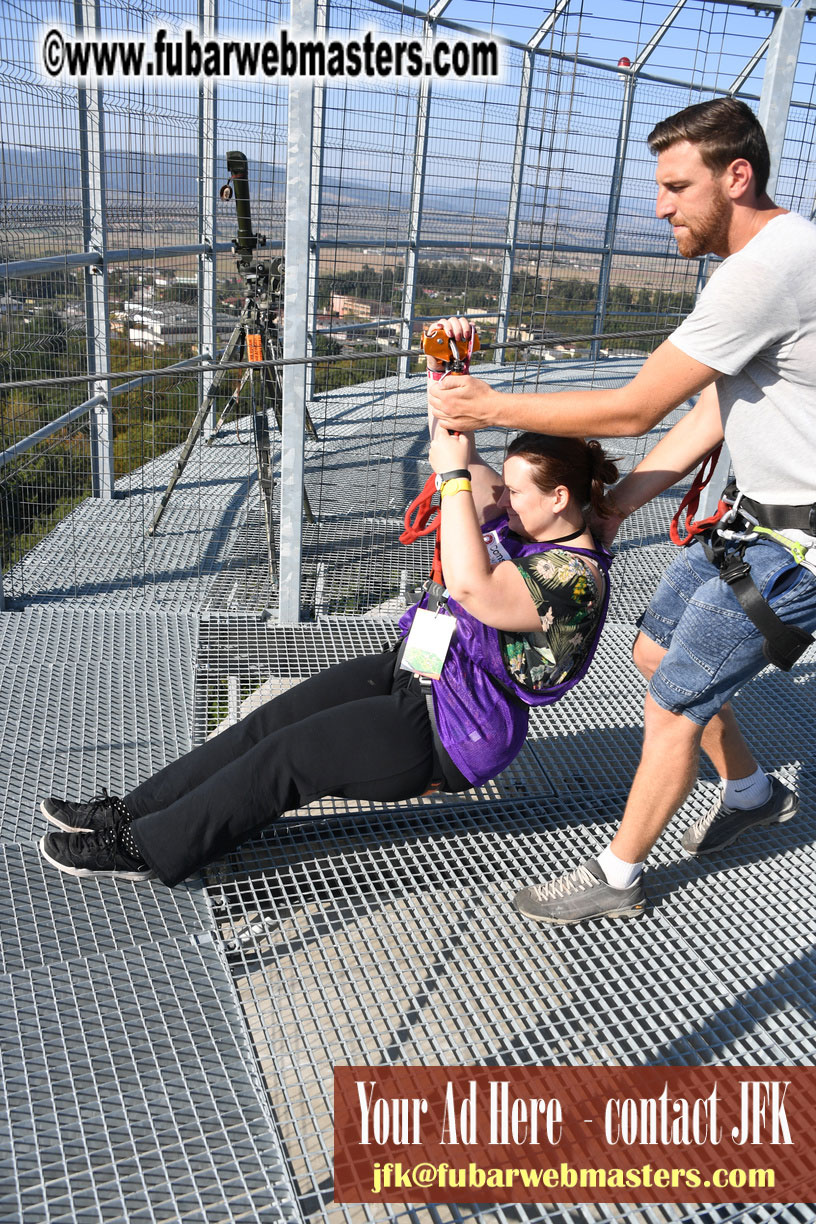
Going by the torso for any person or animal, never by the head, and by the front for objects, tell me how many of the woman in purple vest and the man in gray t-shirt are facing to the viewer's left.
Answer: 2

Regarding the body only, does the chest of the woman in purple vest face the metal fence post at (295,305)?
no

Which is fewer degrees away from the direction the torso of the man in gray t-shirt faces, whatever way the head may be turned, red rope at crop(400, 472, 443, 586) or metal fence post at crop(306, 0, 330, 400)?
the red rope

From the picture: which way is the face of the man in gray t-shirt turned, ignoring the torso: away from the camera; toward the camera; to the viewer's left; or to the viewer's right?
to the viewer's left

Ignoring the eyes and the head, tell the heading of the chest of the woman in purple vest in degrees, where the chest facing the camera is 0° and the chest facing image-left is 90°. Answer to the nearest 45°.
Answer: approximately 90°

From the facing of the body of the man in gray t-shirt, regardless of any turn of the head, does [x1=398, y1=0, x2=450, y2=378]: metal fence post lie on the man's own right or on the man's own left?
on the man's own right

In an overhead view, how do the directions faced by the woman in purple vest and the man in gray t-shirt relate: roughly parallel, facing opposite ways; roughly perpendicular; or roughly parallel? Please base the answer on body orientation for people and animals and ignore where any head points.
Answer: roughly parallel

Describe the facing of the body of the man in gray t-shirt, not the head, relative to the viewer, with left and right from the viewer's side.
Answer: facing to the left of the viewer

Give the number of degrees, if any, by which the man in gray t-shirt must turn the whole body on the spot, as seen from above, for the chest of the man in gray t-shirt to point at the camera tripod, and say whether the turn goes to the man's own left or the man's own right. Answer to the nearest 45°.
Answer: approximately 45° to the man's own right

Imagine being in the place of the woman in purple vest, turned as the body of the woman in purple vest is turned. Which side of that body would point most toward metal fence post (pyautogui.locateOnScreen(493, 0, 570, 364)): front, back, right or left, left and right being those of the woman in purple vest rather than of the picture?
right

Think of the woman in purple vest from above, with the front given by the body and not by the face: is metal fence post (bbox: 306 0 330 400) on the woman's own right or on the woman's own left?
on the woman's own right

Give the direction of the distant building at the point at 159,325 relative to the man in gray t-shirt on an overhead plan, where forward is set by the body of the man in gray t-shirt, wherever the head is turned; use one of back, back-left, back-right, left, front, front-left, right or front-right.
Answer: front-right

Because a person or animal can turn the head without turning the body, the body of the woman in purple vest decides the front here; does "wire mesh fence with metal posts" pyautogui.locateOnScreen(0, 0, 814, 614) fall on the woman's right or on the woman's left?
on the woman's right

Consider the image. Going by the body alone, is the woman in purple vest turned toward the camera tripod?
no

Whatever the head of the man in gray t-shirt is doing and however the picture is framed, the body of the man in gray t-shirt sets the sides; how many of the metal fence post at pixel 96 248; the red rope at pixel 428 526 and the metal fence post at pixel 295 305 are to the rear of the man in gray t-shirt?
0

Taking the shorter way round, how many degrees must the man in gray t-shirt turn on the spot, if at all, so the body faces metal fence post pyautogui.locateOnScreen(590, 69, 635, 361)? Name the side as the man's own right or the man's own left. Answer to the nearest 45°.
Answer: approximately 90° to the man's own right

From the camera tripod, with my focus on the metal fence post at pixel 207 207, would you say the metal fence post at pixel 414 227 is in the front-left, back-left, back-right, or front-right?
front-right
